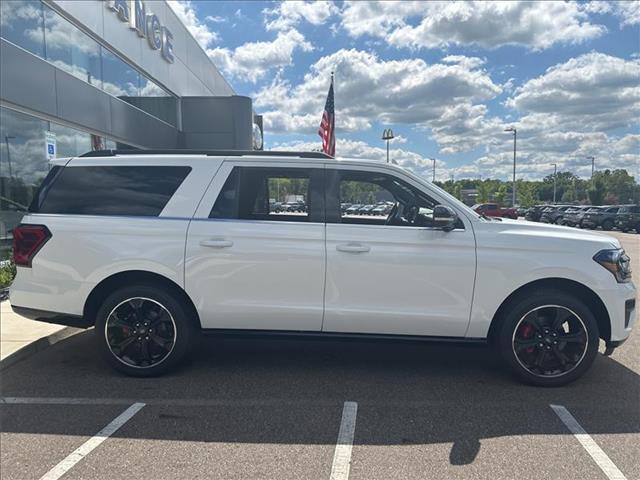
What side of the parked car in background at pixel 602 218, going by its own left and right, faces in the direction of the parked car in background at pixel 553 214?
right

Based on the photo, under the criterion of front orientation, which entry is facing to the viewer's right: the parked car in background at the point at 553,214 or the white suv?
the white suv

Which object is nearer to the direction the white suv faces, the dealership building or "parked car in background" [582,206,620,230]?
the parked car in background

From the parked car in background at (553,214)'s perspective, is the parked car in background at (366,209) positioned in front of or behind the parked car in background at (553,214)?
in front

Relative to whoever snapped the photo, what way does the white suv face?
facing to the right of the viewer

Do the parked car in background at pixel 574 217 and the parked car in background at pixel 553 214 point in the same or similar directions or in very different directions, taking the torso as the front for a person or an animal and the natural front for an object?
same or similar directions

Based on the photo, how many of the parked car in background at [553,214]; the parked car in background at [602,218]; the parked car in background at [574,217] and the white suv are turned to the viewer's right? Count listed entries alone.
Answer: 1

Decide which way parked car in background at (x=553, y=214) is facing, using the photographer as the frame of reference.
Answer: facing the viewer and to the left of the viewer

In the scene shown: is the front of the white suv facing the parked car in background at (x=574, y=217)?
no

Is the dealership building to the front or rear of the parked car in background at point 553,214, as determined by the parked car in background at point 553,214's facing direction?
to the front

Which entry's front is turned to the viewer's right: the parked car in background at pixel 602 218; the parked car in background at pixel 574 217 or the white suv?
the white suv

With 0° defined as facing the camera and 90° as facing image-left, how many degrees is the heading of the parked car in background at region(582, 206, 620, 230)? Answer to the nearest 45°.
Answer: approximately 45°
